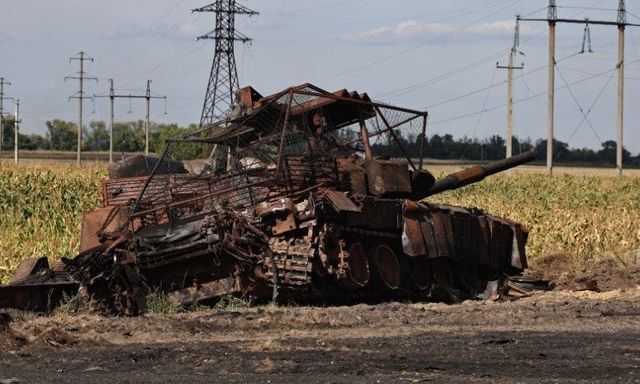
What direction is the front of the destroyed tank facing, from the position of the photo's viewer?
facing away from the viewer and to the right of the viewer
